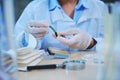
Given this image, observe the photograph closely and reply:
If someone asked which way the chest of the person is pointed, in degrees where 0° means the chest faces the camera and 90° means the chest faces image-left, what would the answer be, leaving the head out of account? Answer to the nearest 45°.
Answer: approximately 0°

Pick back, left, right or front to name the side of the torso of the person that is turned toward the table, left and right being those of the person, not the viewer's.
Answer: front
